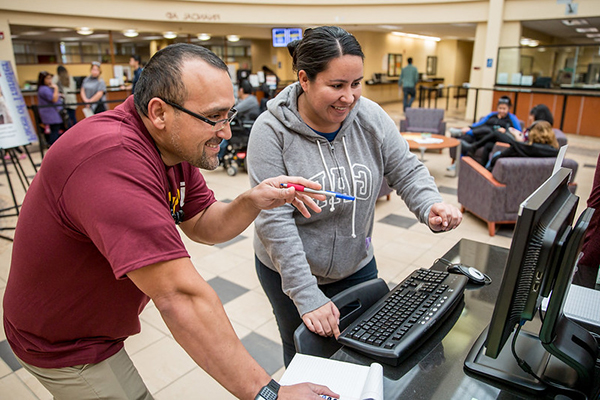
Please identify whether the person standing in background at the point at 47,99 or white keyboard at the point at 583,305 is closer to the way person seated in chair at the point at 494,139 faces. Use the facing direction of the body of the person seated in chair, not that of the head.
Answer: the person standing in background

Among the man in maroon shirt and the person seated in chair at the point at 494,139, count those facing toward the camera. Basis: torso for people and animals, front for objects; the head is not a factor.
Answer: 1

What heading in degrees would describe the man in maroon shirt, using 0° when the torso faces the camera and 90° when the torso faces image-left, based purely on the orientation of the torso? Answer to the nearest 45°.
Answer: approximately 270°

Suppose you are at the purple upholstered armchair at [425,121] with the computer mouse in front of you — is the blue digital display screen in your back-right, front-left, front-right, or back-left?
back-right

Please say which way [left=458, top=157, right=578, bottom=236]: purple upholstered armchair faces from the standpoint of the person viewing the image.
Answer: facing away from the viewer and to the left of the viewer

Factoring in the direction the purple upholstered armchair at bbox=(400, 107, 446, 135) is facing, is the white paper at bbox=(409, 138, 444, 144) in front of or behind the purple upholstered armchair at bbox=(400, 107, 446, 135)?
in front

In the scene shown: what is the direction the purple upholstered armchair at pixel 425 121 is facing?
toward the camera

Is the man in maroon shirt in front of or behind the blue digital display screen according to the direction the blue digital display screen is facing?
in front

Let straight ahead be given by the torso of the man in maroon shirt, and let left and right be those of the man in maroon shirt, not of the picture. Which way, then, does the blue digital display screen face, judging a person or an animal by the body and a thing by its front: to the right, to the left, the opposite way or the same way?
to the right

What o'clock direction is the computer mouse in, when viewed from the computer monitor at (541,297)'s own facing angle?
The computer mouse is roughly at 1 o'clock from the computer monitor.

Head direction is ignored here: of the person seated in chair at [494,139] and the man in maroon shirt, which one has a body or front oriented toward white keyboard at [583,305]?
the man in maroon shirt

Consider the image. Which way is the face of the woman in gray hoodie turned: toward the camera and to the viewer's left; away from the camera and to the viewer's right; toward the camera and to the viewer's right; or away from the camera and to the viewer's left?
toward the camera and to the viewer's right

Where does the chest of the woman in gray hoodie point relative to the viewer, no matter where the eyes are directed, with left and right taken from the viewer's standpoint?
facing the viewer and to the right of the viewer

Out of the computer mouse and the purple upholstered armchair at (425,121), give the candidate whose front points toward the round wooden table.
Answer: the purple upholstered armchair

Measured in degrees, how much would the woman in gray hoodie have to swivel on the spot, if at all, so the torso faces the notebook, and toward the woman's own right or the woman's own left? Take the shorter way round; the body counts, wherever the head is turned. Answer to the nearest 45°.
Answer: approximately 45° to the woman's own right

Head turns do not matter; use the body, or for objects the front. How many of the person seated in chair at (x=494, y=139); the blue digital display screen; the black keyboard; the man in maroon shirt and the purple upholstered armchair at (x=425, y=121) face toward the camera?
2

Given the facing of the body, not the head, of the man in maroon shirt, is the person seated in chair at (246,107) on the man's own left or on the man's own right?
on the man's own left
